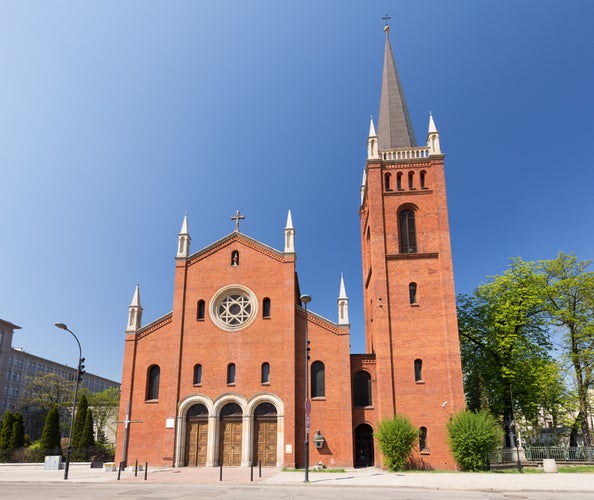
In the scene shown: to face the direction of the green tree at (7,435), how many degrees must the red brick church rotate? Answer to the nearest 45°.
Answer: approximately 135° to its right

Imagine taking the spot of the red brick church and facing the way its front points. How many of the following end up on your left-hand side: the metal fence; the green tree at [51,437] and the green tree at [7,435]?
1

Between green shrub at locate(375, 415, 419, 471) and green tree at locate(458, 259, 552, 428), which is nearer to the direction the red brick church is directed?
the green shrub

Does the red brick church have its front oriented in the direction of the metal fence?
no

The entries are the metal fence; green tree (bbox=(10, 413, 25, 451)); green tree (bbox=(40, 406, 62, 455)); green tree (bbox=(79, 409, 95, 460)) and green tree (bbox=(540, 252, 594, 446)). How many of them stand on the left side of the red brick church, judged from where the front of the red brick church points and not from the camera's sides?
2

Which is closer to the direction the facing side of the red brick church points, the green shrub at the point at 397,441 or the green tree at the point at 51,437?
the green shrub

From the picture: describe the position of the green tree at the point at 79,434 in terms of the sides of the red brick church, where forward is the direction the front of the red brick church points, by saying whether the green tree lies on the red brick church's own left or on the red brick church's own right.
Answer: on the red brick church's own right

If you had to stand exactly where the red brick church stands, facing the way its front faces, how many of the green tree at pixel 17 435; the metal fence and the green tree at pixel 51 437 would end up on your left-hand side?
1

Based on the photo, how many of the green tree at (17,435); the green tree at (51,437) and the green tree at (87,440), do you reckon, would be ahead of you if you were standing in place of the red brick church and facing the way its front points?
0

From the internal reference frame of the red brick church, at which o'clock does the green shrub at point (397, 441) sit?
The green shrub is roughly at 10 o'clock from the red brick church.

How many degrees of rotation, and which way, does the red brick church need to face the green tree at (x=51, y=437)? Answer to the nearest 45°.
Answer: approximately 135° to its right

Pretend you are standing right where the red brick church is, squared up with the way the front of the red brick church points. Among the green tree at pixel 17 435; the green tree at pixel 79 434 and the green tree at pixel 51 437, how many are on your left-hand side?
0

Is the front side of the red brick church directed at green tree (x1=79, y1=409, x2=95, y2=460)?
no

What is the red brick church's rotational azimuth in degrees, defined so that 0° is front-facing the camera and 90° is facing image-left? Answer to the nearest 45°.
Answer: approximately 0°

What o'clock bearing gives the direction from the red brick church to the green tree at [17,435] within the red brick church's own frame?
The green tree is roughly at 4 o'clock from the red brick church.

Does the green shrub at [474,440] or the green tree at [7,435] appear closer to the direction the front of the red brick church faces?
the green shrub

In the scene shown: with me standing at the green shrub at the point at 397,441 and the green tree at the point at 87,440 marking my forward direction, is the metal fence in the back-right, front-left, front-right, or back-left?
back-right
